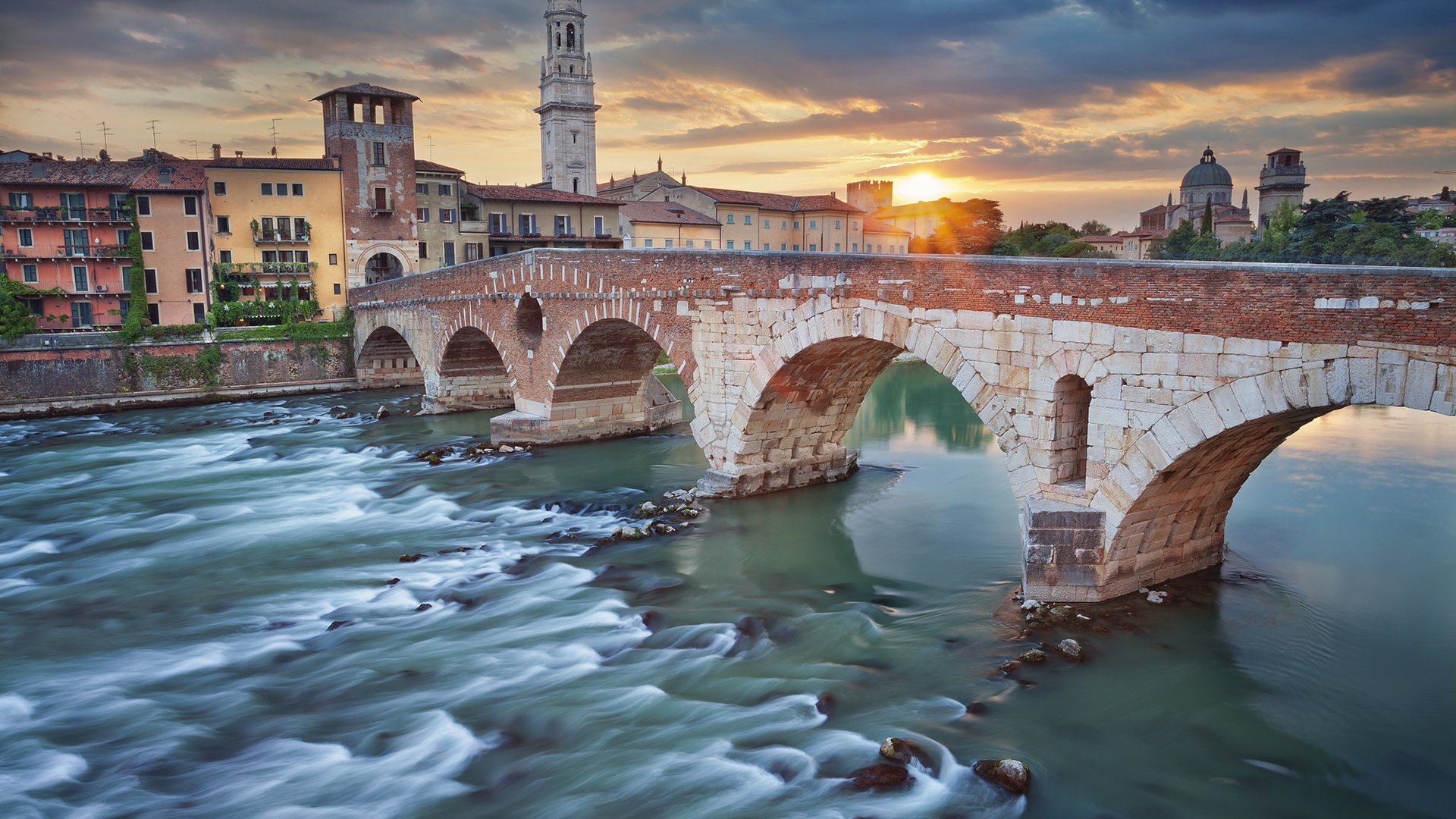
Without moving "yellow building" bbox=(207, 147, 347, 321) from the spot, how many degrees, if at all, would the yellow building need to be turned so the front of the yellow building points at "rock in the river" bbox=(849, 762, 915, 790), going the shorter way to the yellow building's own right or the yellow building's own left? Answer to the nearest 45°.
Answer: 0° — it already faces it

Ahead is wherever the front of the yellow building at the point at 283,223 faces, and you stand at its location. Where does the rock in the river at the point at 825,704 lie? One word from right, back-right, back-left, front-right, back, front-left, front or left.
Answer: front

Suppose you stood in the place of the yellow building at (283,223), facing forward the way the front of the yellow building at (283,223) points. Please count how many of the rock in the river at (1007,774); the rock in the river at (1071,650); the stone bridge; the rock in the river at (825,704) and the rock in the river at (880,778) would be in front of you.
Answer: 5

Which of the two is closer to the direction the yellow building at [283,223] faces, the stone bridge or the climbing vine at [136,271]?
the stone bridge

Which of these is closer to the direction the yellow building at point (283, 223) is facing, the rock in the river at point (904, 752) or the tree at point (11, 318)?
the rock in the river

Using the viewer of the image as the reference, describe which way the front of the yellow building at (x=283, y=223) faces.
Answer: facing the viewer

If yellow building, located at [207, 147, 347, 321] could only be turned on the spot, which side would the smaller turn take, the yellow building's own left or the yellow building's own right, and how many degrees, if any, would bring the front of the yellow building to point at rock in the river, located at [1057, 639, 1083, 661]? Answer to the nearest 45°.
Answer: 0° — it already faces it

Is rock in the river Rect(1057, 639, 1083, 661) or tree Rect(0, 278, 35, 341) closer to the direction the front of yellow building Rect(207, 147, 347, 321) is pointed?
the rock in the river

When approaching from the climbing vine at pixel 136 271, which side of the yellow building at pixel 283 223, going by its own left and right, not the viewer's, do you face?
right

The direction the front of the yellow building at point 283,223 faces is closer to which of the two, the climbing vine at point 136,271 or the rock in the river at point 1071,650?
the rock in the river

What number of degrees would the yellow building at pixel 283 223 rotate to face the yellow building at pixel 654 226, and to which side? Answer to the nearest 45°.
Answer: approximately 90° to its left

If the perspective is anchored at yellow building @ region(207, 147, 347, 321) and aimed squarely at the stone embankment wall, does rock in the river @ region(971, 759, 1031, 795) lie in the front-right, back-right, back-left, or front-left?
front-left

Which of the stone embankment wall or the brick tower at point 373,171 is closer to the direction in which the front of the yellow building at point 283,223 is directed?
the stone embankment wall

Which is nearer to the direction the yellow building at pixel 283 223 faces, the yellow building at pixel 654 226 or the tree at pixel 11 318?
the tree

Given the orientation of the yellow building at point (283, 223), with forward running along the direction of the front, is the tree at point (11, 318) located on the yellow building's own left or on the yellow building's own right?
on the yellow building's own right

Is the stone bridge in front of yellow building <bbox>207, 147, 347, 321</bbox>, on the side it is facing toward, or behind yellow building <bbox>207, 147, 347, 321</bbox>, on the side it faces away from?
in front

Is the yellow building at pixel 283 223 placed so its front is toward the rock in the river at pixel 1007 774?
yes
